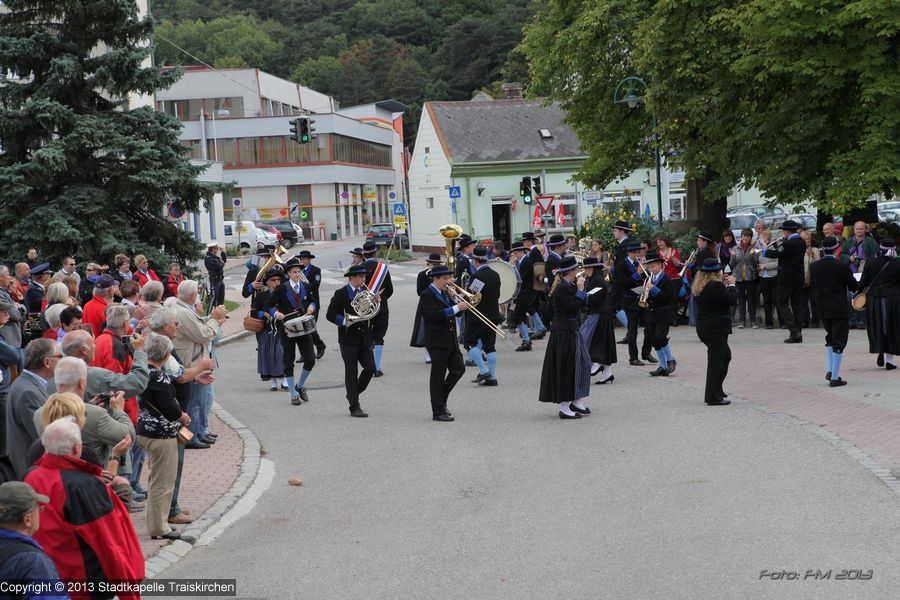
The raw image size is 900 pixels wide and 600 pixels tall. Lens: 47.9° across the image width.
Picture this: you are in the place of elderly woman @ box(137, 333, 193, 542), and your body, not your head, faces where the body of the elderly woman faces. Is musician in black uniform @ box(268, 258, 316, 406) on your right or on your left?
on your left

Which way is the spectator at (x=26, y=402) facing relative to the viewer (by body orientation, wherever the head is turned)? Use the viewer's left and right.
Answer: facing away from the viewer and to the right of the viewer

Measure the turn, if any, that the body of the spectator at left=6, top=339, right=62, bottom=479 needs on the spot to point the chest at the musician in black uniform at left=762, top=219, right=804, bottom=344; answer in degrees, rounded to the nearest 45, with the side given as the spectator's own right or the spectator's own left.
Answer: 0° — they already face them

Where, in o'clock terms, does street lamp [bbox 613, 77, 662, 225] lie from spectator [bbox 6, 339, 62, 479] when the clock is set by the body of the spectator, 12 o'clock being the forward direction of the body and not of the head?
The street lamp is roughly at 12 o'clock from the spectator.

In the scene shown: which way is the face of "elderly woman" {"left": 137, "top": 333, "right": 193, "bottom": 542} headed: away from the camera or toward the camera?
away from the camera

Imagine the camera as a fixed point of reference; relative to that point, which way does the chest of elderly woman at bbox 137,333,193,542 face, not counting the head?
to the viewer's right

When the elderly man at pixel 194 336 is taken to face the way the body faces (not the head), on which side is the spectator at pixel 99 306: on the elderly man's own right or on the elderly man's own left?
on the elderly man's own left

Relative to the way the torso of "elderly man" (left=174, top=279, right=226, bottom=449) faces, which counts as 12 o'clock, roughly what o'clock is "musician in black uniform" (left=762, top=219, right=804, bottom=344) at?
The musician in black uniform is roughly at 11 o'clock from the elderly man.

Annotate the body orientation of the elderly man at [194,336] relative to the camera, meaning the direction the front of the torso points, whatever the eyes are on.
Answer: to the viewer's right

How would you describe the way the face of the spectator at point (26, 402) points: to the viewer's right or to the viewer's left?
to the viewer's right

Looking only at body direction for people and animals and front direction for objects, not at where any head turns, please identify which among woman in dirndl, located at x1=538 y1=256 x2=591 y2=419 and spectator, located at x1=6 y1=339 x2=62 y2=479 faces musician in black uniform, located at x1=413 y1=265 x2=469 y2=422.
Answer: the spectator
